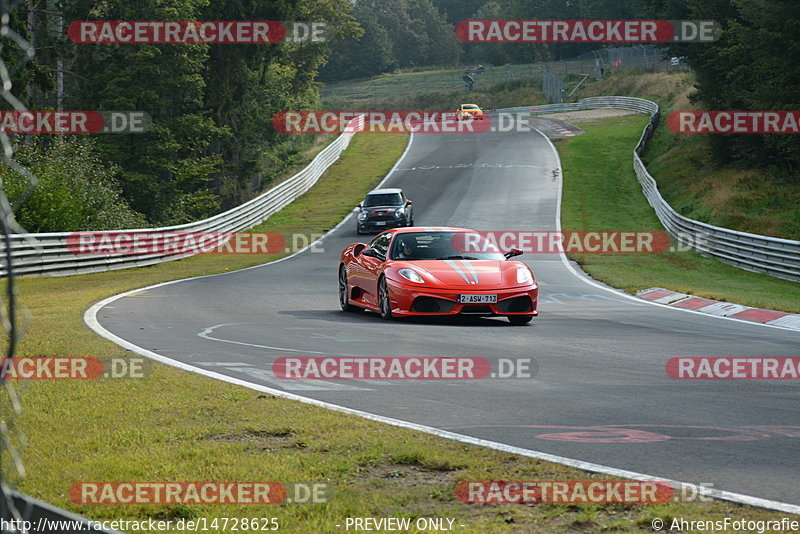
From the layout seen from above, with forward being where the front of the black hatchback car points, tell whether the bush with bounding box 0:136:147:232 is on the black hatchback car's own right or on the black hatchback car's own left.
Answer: on the black hatchback car's own right

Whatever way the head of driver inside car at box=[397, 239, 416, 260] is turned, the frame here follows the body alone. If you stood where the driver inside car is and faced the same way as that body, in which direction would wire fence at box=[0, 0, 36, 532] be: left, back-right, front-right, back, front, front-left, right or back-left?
front-right

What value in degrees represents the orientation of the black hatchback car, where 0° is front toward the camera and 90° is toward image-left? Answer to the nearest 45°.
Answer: approximately 0°

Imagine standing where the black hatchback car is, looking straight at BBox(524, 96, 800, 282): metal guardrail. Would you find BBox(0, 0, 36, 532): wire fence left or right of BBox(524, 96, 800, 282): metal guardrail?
right

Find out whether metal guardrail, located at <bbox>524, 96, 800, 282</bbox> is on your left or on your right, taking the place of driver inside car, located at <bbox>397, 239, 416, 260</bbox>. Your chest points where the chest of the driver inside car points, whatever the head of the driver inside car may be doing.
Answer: on your left

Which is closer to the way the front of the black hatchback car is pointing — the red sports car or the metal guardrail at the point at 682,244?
the red sports car

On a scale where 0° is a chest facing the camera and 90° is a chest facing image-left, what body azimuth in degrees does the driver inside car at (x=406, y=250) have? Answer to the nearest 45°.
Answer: approximately 315°
